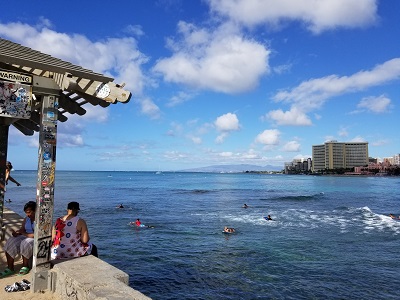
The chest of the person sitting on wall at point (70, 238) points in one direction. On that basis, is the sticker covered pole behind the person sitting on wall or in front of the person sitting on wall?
behind

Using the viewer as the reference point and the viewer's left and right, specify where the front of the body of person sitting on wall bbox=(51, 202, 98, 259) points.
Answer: facing away from the viewer and to the right of the viewer

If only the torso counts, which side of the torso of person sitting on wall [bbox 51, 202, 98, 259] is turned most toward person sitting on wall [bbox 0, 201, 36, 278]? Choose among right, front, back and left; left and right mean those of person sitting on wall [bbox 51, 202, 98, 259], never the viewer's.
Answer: left
